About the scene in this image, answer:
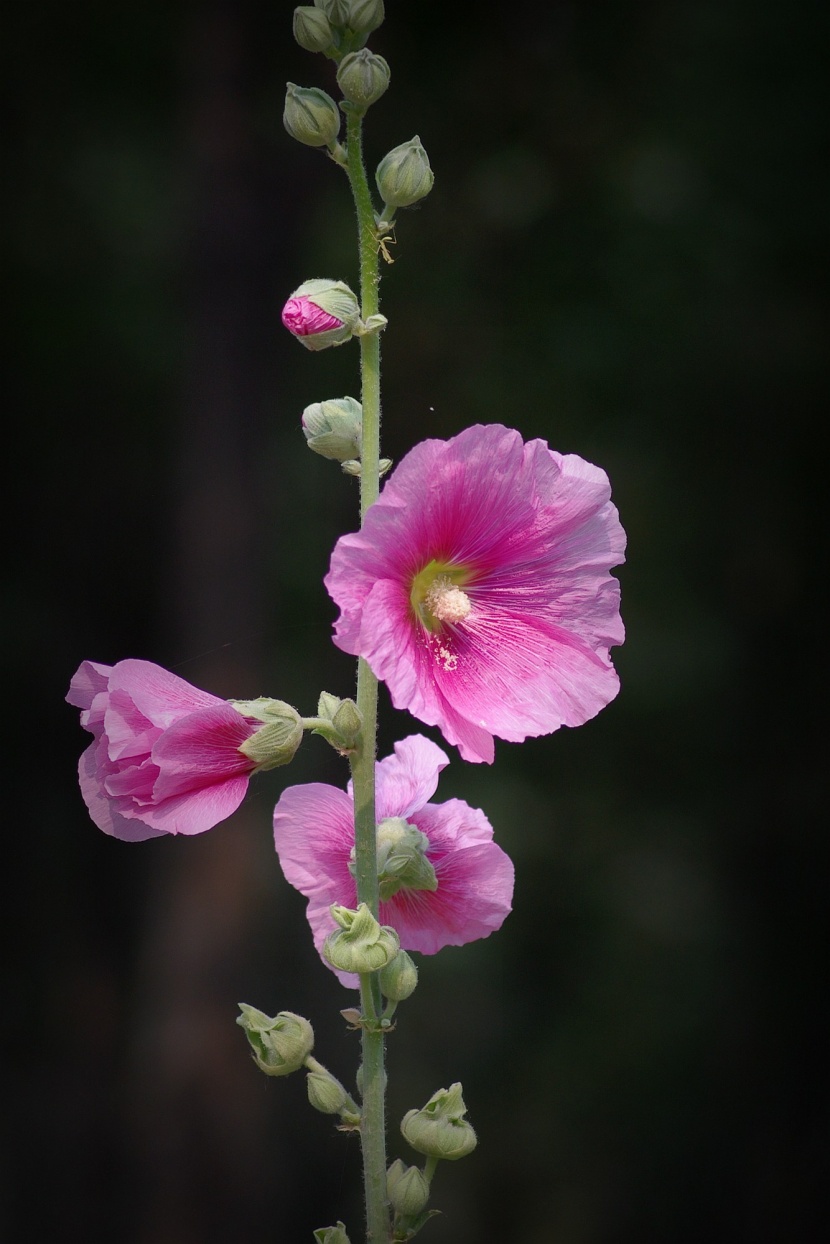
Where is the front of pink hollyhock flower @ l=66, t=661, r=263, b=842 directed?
to the viewer's left
